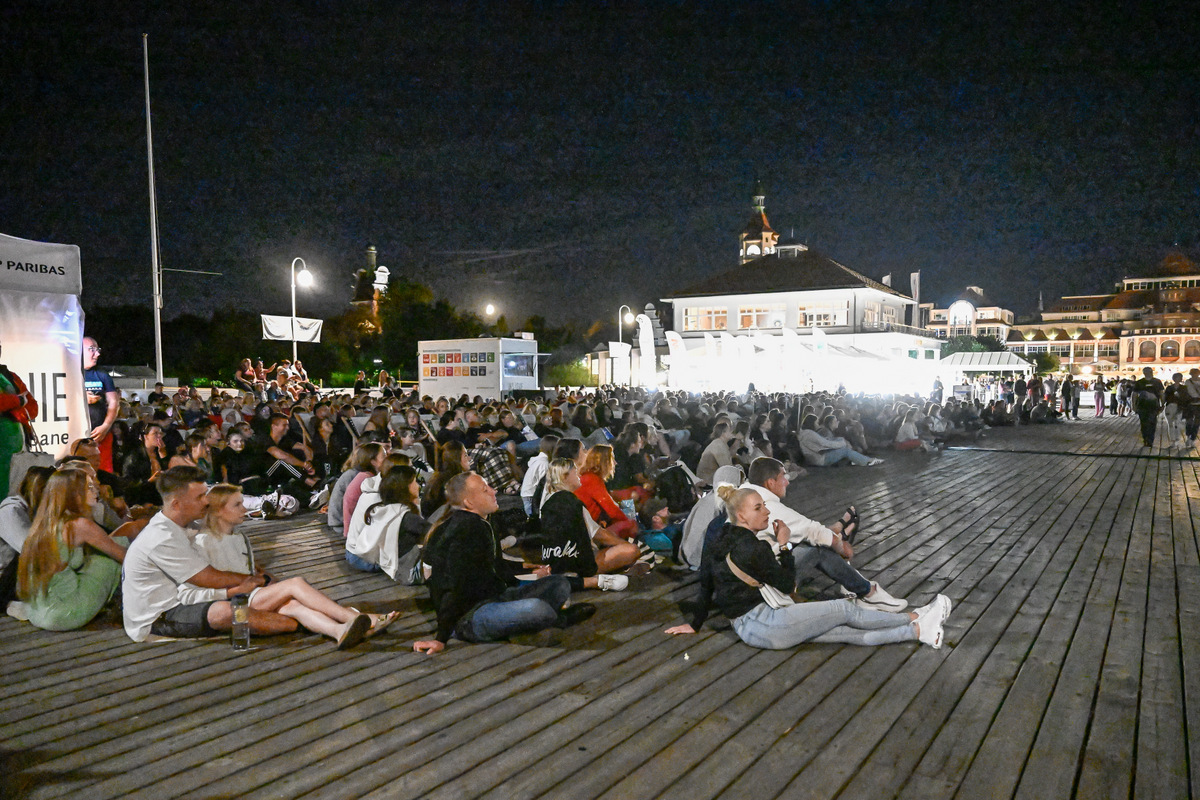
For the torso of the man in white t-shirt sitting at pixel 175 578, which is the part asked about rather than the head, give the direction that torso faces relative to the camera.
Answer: to the viewer's right

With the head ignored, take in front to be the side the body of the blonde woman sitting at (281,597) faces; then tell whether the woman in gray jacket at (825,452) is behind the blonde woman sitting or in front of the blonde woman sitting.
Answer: in front

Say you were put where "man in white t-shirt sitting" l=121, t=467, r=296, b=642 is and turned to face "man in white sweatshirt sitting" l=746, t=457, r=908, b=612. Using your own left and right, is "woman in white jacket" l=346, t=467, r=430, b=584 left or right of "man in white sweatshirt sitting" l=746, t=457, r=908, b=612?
left

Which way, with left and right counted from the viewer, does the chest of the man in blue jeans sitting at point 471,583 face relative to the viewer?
facing to the right of the viewer

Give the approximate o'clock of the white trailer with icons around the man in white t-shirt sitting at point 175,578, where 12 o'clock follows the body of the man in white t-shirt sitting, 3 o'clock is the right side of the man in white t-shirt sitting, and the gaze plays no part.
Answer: The white trailer with icons is roughly at 10 o'clock from the man in white t-shirt sitting.

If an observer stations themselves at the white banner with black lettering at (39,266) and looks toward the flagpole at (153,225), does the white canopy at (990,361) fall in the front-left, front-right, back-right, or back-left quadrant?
front-right

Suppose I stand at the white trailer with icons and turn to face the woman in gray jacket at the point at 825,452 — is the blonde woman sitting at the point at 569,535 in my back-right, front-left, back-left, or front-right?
front-right

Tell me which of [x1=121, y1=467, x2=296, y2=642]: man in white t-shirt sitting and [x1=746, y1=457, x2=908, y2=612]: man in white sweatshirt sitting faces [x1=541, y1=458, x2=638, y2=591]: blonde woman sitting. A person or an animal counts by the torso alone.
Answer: [x1=121, y1=467, x2=296, y2=642]: man in white t-shirt sitting

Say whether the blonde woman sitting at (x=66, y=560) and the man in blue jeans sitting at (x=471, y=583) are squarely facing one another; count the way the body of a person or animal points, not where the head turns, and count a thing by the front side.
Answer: no

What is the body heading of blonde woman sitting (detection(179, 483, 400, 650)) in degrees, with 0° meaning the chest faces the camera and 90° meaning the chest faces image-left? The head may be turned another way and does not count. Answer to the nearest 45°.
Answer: approximately 270°

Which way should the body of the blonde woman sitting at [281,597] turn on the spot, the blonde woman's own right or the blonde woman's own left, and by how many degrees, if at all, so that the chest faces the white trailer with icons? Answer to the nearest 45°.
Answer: approximately 90° to the blonde woman's own left

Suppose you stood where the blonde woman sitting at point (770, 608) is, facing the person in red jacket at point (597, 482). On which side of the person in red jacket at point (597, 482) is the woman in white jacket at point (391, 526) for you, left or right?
left
